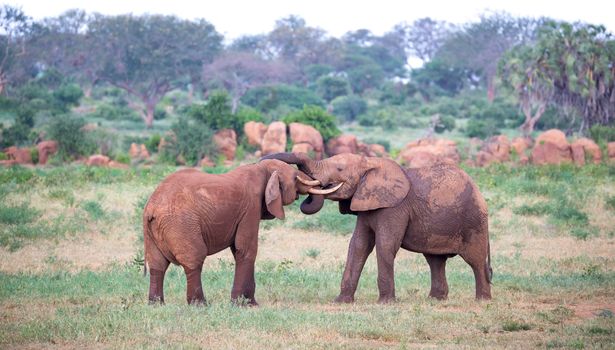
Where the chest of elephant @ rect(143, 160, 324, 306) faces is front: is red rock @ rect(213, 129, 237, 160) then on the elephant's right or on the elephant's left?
on the elephant's left

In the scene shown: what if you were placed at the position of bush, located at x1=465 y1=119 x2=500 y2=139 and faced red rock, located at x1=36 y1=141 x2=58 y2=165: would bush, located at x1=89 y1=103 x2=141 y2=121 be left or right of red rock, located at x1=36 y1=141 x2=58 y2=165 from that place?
right

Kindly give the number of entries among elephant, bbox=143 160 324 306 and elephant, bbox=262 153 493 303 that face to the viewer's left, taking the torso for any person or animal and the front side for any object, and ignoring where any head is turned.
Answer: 1

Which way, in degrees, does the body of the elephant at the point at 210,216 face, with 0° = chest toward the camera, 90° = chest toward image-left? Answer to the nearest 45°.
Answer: approximately 225°

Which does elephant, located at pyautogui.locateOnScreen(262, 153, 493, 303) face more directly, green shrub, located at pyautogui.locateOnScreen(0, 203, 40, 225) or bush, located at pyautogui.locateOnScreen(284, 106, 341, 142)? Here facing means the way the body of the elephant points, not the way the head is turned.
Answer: the green shrub

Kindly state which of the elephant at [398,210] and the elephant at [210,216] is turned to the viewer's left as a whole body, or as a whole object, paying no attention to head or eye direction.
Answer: the elephant at [398,210]

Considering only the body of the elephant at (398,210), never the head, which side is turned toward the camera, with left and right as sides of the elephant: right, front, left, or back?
left

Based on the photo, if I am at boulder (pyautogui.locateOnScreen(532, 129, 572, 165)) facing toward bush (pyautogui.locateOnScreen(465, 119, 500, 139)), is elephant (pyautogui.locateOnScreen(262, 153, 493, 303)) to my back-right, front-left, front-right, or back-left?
back-left
